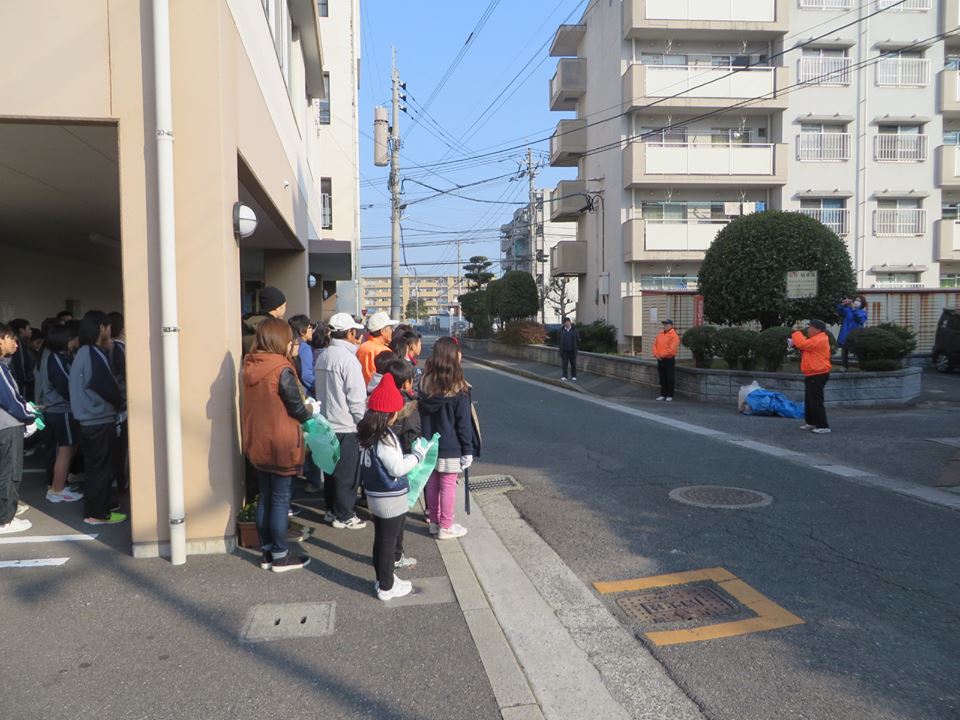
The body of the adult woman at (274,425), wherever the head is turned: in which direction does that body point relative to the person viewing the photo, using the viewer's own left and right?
facing away from the viewer and to the right of the viewer

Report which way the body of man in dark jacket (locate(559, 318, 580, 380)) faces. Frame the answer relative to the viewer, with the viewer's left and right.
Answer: facing the viewer

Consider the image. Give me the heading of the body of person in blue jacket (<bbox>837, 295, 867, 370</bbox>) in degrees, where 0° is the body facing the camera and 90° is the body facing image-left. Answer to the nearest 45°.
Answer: approximately 45°

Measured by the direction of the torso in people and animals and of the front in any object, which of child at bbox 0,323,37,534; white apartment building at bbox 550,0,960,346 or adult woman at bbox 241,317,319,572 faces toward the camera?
the white apartment building

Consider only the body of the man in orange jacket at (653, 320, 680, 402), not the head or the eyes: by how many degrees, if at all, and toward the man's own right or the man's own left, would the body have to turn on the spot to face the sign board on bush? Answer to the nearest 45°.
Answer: approximately 135° to the man's own left

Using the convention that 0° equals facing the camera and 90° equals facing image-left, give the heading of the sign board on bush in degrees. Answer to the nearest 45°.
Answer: approximately 0°

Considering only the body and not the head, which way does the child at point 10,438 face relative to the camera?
to the viewer's right

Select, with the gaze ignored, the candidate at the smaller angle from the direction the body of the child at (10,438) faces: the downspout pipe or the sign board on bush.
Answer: the sign board on bush

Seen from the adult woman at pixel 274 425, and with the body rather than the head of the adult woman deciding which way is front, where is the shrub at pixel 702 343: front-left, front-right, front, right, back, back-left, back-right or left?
front

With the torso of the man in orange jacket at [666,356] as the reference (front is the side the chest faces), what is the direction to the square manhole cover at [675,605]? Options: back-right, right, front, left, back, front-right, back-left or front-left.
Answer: front-left

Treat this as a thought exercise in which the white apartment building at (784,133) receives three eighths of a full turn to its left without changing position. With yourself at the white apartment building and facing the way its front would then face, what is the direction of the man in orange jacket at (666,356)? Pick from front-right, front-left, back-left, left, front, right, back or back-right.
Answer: back-right

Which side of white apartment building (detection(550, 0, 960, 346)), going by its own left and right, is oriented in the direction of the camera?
front
